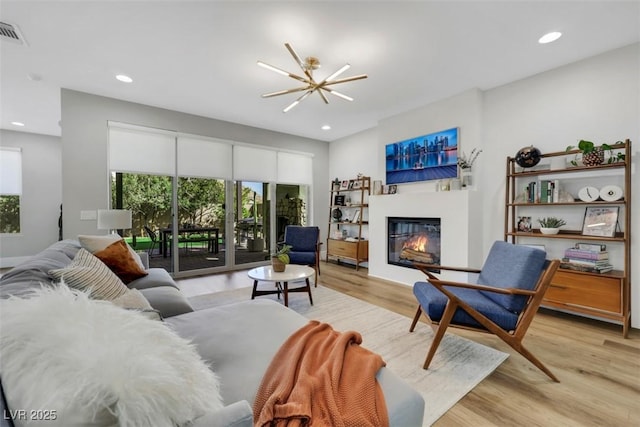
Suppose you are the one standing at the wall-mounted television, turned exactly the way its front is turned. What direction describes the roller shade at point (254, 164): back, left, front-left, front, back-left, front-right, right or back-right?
front-right

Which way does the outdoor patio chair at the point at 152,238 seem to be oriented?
to the viewer's right

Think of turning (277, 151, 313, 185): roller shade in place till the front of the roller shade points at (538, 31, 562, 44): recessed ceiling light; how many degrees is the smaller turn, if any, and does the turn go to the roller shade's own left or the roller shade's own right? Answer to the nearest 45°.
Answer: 0° — it already faces it

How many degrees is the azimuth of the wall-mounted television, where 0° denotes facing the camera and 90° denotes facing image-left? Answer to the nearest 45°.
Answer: approximately 45°

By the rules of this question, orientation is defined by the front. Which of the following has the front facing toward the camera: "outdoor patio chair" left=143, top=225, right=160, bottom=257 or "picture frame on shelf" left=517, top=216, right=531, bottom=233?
the picture frame on shelf

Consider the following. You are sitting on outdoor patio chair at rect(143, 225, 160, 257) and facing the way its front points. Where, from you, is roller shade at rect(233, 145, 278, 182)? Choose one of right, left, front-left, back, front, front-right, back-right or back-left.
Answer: front

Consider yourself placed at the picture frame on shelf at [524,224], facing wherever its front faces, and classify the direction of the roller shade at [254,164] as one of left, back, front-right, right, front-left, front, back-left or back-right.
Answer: right

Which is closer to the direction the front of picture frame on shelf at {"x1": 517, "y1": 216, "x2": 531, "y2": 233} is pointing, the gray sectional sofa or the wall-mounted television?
the gray sectional sofa

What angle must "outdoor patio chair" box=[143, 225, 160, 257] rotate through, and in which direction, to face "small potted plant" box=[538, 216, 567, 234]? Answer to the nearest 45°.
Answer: approximately 45° to its right

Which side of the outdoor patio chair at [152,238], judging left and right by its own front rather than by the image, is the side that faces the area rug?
right

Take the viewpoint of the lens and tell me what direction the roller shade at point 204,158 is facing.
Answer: facing the viewer and to the right of the viewer

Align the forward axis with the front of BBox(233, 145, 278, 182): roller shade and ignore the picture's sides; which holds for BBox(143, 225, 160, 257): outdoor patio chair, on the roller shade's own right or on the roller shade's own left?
on the roller shade's own right

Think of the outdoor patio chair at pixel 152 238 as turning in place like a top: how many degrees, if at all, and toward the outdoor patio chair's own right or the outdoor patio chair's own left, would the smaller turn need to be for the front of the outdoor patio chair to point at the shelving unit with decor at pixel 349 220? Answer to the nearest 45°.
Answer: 0° — it already faces it

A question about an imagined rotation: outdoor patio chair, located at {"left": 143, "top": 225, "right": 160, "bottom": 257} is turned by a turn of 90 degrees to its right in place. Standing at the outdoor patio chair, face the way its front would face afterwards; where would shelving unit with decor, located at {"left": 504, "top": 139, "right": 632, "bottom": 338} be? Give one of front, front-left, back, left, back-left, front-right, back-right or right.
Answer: front-left

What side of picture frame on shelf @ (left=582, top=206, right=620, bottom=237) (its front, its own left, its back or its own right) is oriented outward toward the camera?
front

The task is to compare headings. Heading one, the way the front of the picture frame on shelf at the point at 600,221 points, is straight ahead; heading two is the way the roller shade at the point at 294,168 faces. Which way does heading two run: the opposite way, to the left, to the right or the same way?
to the left
